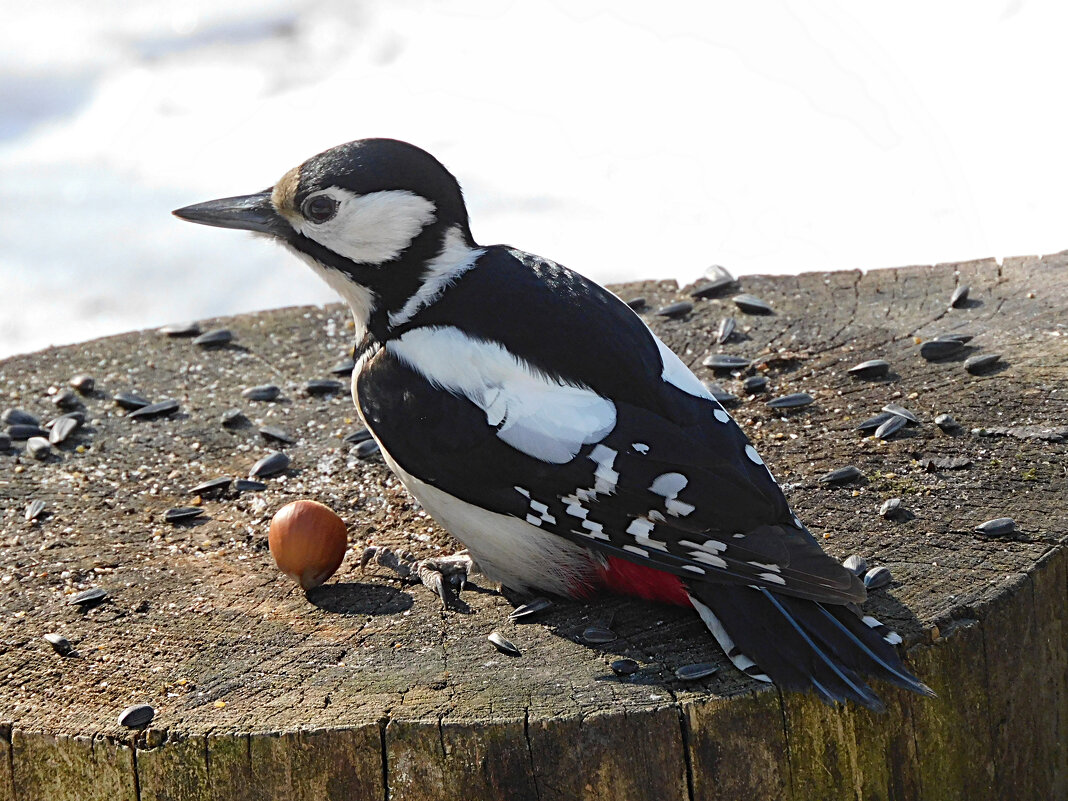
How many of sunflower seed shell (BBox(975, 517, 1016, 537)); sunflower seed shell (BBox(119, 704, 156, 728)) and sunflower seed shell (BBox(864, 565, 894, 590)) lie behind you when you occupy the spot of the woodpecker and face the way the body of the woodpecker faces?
2

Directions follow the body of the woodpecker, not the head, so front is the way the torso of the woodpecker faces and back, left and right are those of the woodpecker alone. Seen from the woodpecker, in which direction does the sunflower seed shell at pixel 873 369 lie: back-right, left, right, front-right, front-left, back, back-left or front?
back-right

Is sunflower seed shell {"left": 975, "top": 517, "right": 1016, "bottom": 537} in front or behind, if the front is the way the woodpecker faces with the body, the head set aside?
behind

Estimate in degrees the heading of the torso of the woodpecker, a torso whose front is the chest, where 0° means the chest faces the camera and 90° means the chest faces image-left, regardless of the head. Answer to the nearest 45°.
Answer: approximately 90°

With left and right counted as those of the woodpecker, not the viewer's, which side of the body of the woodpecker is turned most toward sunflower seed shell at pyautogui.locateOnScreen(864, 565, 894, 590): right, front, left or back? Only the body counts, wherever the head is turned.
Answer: back

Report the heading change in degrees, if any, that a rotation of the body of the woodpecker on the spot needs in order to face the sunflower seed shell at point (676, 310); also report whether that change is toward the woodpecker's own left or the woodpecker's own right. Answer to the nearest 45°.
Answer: approximately 90° to the woodpecker's own right

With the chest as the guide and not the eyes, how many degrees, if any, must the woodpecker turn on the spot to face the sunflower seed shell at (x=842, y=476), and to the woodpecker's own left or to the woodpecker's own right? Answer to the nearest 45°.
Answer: approximately 135° to the woodpecker's own right
